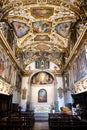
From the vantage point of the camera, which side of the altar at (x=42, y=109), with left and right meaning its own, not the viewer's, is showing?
front
